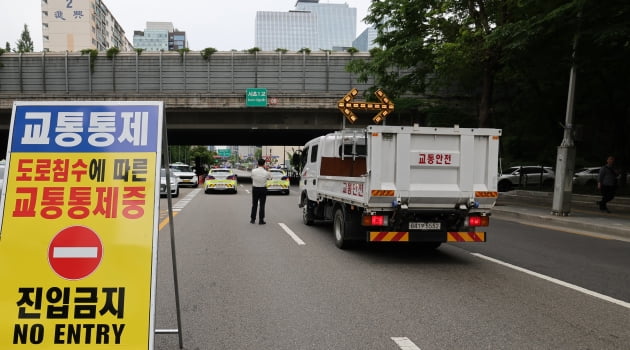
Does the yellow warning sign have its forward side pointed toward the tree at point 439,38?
no

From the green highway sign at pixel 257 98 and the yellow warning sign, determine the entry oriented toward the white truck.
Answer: the green highway sign

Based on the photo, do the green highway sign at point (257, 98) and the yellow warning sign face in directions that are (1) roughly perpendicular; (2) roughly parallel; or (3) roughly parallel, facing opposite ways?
roughly parallel

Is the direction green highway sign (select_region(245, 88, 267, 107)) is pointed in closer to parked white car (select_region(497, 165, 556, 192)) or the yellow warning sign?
the yellow warning sign

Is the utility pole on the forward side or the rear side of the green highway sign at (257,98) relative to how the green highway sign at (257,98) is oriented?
on the forward side

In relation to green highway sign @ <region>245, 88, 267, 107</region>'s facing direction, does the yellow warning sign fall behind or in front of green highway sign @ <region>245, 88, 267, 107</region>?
in front

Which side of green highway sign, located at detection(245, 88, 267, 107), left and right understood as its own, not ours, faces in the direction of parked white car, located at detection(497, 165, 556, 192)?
left

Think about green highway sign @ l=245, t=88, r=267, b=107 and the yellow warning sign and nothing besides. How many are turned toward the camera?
2

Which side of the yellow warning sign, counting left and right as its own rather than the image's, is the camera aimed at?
front

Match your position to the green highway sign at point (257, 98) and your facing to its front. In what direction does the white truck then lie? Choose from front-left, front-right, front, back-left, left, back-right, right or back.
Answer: front
